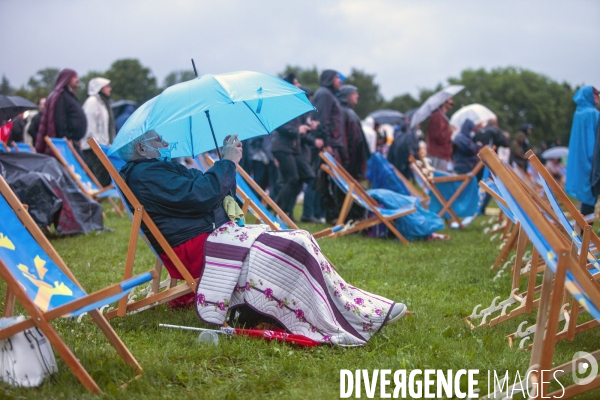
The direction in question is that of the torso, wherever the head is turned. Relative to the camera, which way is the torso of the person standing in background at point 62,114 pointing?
to the viewer's right

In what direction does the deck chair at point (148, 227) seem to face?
to the viewer's right

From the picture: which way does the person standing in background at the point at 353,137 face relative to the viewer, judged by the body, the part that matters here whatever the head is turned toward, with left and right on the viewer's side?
facing to the right of the viewer

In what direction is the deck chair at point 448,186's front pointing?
to the viewer's right

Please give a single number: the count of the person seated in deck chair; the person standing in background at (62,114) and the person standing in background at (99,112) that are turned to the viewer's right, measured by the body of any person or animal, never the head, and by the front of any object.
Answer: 3

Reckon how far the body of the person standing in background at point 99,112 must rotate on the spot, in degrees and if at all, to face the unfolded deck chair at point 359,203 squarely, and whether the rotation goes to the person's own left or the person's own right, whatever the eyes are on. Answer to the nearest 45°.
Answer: approximately 45° to the person's own right

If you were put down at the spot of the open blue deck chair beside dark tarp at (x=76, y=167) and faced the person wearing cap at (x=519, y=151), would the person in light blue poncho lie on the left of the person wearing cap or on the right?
right

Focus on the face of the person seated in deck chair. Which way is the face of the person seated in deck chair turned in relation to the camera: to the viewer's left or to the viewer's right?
to the viewer's right
